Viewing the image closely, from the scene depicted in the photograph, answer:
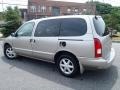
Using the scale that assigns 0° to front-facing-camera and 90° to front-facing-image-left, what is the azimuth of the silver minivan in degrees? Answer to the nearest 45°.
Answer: approximately 135°
